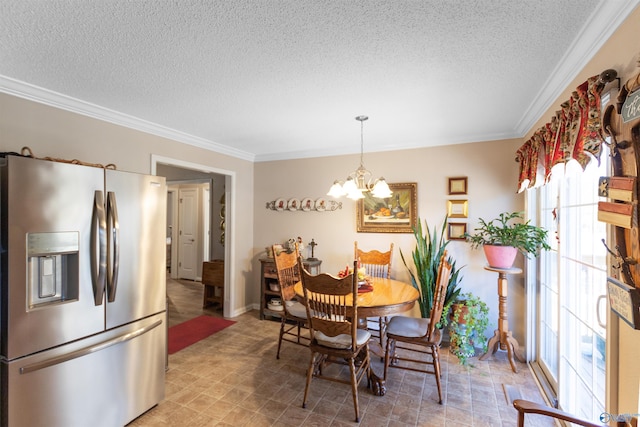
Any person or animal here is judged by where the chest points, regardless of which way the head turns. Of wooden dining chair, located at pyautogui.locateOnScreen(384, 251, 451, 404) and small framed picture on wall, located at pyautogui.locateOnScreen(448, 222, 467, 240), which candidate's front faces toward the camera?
the small framed picture on wall

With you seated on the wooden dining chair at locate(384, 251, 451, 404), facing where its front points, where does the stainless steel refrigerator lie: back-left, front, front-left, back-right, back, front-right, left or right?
left

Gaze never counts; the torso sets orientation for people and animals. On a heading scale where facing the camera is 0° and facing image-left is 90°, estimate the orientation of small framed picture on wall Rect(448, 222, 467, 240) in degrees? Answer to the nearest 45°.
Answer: approximately 0°

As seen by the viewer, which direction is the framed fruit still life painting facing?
toward the camera

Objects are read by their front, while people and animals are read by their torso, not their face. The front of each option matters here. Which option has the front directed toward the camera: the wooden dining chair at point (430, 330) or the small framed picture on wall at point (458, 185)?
the small framed picture on wall

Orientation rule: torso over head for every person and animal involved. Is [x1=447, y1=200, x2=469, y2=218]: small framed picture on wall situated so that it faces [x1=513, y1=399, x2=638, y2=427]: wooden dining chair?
yes

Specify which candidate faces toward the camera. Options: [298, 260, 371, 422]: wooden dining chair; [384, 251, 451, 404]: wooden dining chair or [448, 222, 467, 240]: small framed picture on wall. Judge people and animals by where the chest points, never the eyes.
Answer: the small framed picture on wall

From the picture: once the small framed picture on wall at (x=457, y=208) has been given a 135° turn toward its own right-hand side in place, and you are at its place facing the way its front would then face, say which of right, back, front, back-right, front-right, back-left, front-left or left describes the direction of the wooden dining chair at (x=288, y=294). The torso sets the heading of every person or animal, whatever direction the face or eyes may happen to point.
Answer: left

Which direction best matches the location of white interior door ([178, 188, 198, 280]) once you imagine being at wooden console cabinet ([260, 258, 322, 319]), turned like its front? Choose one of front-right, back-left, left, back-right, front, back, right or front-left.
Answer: back-right

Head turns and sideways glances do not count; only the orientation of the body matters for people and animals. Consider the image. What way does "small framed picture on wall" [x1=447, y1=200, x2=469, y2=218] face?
toward the camera

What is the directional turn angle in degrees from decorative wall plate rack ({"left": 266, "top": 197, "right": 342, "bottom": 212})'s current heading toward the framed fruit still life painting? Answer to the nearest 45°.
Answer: approximately 45° to its left

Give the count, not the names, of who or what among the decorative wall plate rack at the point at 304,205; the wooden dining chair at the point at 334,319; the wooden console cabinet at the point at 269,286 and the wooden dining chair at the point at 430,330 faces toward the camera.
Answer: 2

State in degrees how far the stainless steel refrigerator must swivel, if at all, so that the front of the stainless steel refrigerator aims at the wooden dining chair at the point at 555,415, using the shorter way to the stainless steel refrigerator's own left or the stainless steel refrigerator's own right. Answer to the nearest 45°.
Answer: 0° — it already faces it

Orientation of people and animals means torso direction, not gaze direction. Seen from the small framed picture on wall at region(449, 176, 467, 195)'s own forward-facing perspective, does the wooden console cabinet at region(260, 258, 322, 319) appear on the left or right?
on its right

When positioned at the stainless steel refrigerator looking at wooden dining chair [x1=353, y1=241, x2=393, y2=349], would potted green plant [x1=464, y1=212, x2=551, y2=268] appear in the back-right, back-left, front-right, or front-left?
front-right

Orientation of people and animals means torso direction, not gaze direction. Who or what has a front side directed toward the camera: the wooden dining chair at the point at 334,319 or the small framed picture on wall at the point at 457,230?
the small framed picture on wall

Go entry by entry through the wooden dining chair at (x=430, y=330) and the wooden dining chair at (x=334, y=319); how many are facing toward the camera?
0

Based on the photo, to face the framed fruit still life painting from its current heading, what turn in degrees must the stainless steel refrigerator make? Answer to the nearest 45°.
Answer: approximately 45° to its left

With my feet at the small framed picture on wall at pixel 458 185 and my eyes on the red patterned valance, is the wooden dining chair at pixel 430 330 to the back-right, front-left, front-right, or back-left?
front-right

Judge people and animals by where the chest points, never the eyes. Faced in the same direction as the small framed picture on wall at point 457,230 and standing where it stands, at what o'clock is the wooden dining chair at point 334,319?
The wooden dining chair is roughly at 1 o'clock from the small framed picture on wall.
